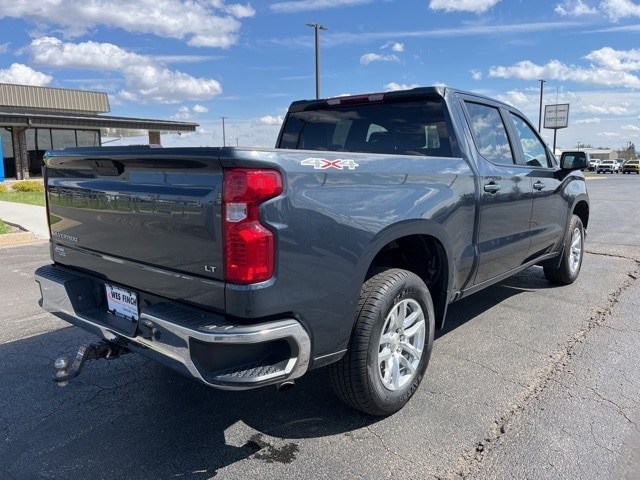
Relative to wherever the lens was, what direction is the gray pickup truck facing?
facing away from the viewer and to the right of the viewer

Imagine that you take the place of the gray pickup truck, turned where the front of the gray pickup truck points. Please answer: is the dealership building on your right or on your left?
on your left
